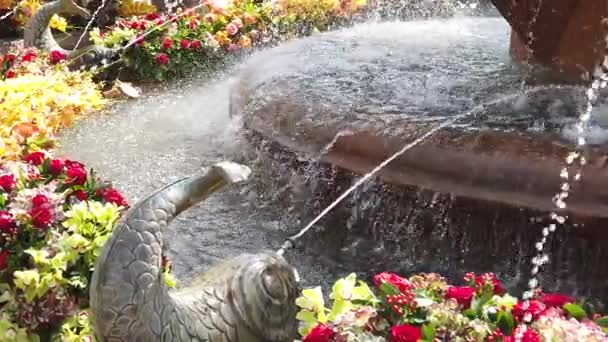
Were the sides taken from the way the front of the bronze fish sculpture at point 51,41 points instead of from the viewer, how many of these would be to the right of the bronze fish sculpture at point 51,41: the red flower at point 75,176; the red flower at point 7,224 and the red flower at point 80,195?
3

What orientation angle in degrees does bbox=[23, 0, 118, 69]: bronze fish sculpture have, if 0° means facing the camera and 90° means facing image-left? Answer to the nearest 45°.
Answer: approximately 270°

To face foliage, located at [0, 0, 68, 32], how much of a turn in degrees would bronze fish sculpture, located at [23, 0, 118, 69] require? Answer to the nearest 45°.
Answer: approximately 90° to its left

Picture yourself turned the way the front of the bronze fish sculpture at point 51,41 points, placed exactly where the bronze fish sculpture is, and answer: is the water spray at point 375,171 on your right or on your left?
on your right

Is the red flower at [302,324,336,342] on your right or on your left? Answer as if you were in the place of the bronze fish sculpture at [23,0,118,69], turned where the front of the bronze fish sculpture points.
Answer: on your right

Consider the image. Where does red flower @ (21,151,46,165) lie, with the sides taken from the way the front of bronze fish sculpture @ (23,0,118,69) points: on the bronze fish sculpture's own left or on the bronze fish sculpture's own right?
on the bronze fish sculpture's own right

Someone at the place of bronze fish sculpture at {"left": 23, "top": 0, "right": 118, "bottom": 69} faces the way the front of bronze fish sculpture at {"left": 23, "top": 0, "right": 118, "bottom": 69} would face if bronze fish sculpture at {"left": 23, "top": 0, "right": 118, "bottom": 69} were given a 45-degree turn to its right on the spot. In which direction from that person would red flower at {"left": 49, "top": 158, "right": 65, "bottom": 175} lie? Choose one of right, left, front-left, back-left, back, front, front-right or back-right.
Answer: front-right

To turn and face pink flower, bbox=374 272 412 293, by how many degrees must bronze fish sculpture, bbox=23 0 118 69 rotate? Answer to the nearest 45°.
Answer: approximately 90° to its right

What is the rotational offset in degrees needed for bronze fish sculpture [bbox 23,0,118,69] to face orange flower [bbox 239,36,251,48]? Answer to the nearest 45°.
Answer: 0° — it already faces it

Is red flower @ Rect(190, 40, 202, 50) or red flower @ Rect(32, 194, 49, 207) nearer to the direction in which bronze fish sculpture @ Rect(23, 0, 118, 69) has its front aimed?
the red flower @ Rect(190, 40, 202, 50)

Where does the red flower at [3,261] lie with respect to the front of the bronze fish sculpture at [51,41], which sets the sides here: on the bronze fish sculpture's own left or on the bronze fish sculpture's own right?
on the bronze fish sculpture's own right

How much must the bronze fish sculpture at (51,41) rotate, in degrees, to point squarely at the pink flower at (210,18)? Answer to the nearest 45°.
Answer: approximately 45° to its left
